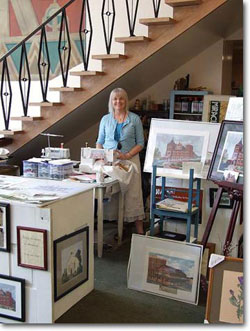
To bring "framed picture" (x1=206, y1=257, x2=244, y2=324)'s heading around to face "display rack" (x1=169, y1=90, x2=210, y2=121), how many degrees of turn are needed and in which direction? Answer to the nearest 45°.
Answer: approximately 180°

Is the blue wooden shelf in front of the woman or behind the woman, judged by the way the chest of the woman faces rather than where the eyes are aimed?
in front

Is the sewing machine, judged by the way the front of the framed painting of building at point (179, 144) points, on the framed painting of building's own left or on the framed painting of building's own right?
on the framed painting of building's own right

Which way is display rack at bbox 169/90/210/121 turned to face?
toward the camera

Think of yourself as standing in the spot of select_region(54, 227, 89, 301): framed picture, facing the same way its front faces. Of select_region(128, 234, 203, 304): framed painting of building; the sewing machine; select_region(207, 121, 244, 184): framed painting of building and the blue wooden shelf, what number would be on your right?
0

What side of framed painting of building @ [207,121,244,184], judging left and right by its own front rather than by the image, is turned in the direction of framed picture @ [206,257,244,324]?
front

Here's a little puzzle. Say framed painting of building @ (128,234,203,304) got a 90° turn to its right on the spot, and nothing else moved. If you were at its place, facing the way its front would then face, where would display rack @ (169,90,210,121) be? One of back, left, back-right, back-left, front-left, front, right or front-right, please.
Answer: front-right

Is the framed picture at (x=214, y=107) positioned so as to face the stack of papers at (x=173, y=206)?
yes

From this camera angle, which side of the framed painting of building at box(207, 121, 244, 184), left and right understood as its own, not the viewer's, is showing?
front

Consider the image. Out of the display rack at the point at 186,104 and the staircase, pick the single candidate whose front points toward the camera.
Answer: the display rack

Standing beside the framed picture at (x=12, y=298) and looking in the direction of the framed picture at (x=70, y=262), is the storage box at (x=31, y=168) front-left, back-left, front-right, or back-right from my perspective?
front-left

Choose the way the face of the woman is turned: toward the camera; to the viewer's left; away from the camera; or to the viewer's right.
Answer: toward the camera

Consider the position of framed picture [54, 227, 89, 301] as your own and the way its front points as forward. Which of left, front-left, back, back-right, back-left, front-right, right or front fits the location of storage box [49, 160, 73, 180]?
back-left

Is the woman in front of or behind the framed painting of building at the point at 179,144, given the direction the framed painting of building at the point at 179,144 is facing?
behind

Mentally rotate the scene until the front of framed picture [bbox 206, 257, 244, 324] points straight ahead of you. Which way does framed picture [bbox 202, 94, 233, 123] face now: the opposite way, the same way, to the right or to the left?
the same way

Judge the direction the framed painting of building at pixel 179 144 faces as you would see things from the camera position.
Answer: facing the viewer

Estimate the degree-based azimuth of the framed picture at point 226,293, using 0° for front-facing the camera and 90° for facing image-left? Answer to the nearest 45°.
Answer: approximately 0°

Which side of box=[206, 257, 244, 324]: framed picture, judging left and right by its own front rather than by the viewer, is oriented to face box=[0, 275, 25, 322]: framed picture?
right

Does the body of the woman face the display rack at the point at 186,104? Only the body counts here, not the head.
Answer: no
